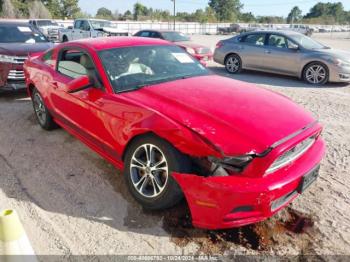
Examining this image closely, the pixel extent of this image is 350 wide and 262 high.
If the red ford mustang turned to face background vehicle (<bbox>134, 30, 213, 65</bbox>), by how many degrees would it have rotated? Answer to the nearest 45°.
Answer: approximately 135° to its left

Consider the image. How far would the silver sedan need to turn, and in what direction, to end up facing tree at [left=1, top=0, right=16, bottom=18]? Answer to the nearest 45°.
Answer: approximately 180°

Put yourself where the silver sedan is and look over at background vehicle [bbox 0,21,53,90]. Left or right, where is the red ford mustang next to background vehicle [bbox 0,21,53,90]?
left

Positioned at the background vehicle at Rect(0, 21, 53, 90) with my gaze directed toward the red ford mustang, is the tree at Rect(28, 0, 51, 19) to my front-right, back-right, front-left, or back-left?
back-left

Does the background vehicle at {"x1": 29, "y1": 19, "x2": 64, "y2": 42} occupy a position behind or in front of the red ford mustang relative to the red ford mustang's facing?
behind

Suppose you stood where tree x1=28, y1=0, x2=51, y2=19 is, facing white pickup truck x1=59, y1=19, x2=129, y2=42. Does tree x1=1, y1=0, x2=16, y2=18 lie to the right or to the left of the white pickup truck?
right

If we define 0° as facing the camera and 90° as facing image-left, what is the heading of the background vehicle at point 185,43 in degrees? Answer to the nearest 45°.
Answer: approximately 315°

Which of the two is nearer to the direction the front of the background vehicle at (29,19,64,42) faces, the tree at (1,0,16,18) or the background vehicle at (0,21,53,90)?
the background vehicle

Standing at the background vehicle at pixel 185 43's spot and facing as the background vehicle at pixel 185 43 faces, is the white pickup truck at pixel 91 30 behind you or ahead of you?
behind

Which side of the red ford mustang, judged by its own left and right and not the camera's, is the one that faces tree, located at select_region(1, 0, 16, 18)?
back

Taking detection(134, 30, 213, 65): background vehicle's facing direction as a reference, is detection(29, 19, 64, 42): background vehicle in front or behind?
behind

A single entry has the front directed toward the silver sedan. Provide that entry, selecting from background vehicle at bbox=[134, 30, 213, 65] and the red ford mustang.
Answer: the background vehicle

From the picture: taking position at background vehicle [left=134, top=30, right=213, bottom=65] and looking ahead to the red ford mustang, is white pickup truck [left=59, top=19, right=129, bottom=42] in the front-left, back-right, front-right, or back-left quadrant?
back-right

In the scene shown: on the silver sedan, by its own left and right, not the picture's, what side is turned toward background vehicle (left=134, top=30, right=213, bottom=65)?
back

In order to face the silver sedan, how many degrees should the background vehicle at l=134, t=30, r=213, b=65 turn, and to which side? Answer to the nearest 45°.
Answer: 0° — it already faces it
